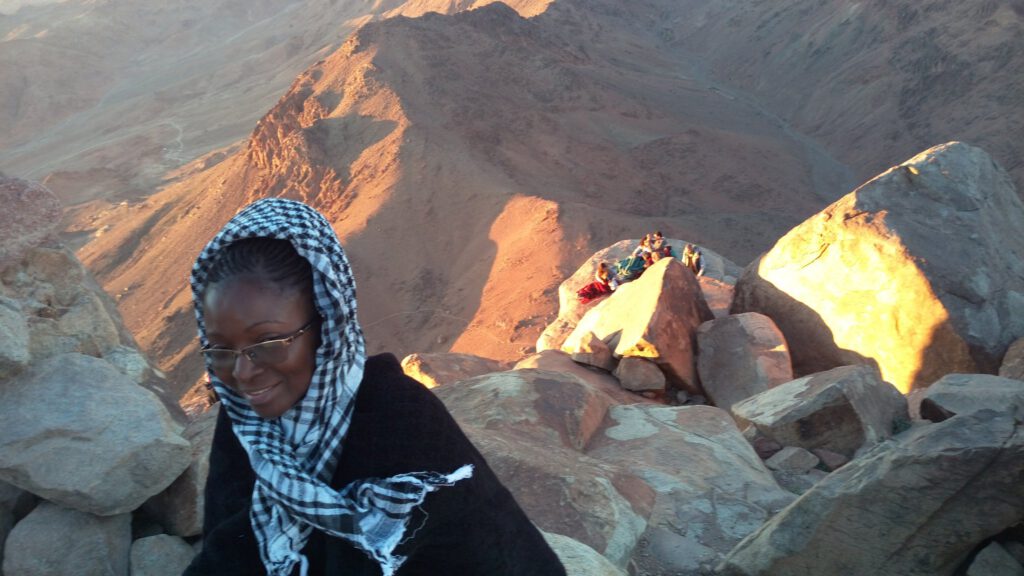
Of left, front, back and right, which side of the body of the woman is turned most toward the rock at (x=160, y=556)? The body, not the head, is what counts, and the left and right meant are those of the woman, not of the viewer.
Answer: right

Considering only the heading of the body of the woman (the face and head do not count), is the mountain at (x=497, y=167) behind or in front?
behind

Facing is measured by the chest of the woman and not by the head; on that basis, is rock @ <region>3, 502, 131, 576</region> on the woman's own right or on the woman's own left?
on the woman's own right

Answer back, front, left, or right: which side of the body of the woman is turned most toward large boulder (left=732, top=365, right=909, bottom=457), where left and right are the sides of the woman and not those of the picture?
back

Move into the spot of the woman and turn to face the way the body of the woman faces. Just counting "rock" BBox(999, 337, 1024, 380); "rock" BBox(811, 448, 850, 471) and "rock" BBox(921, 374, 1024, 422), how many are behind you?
3

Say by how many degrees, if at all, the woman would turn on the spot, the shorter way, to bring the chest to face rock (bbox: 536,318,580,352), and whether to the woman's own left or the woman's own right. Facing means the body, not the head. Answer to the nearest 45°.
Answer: approximately 135° to the woman's own right

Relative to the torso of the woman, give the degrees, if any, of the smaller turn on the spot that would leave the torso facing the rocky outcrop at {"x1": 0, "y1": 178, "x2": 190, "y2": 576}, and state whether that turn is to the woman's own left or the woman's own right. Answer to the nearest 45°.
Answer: approximately 90° to the woman's own right

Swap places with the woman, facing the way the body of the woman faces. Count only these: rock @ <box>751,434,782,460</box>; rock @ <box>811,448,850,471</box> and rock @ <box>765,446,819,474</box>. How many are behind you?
3

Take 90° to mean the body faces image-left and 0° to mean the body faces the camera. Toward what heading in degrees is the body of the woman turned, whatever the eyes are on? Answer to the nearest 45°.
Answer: approximately 45°

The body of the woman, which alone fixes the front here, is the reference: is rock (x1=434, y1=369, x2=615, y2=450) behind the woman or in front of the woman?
behind

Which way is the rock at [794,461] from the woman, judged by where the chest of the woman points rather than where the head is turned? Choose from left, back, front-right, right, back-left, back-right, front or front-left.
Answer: back

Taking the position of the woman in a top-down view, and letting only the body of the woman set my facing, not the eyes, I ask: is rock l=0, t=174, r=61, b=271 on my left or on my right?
on my right
